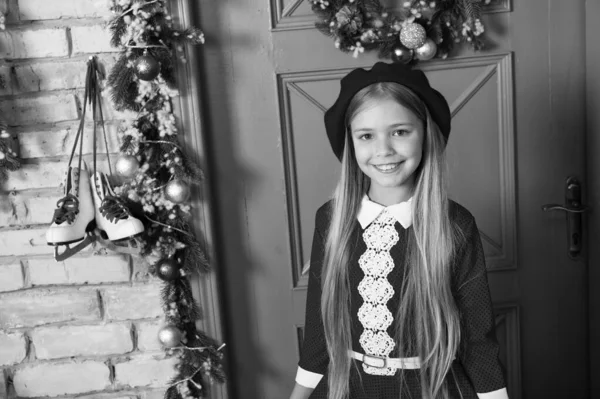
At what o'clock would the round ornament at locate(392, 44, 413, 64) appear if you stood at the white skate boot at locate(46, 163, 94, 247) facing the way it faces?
The round ornament is roughly at 8 o'clock from the white skate boot.

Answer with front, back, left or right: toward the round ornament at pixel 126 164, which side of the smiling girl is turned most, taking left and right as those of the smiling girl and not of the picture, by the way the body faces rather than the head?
right

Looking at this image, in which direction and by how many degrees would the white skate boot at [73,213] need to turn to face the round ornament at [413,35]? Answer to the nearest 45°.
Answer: approximately 135° to its left

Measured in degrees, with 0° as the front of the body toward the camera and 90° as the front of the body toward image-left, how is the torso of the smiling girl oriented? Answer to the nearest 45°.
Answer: approximately 0°

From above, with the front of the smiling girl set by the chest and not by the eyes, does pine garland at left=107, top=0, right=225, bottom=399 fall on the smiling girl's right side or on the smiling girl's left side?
on the smiling girl's right side

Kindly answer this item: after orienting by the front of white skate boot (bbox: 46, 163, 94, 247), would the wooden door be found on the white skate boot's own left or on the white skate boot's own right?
on the white skate boot's own left

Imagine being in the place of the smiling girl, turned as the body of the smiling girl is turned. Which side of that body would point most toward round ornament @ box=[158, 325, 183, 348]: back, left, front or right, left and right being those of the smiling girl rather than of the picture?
right

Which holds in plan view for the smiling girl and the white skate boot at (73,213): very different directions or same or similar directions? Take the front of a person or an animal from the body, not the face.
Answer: same or similar directions

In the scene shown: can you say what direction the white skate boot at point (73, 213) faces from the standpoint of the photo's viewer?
facing the viewer and to the left of the viewer

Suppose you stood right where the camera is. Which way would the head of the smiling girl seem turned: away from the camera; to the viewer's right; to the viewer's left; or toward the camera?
toward the camera

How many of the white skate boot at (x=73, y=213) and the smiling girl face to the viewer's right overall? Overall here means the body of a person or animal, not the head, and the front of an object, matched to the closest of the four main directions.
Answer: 0
